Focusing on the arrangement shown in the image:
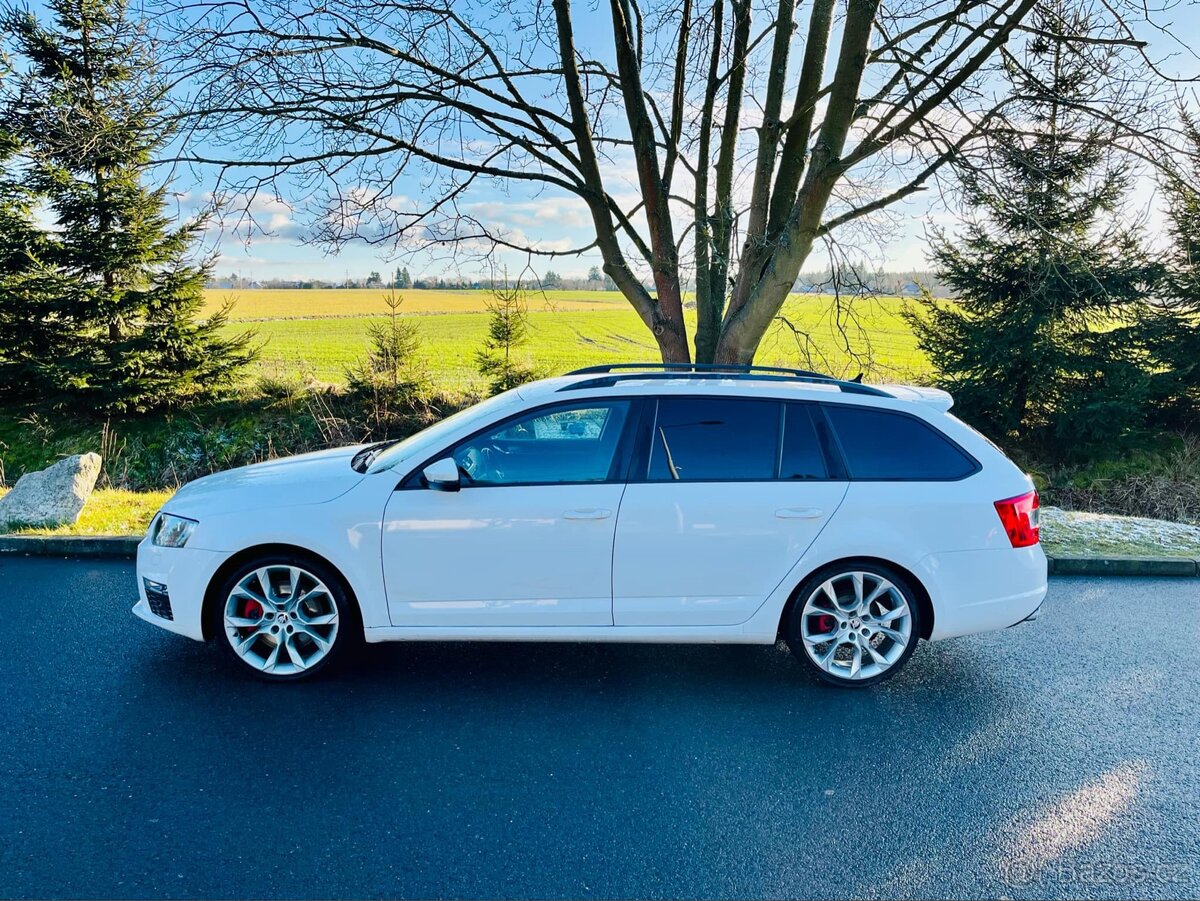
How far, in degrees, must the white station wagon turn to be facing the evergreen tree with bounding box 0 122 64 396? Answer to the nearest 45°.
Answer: approximately 45° to its right

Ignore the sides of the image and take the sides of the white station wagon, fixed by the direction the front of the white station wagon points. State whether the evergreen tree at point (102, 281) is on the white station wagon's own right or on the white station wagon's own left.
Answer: on the white station wagon's own right

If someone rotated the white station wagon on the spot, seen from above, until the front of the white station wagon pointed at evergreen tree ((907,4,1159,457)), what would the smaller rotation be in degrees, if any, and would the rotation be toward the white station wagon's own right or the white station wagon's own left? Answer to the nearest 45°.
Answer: approximately 135° to the white station wagon's own right

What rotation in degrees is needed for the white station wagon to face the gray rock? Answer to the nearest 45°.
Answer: approximately 45° to its right

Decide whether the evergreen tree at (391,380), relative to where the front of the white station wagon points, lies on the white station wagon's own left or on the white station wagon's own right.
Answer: on the white station wagon's own right

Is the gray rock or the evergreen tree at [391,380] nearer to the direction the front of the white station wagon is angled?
the gray rock

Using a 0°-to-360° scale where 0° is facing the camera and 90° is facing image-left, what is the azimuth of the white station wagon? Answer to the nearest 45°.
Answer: approximately 90°

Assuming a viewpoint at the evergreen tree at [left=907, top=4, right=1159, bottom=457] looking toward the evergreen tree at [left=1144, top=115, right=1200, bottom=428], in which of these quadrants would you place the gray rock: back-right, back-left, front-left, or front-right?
back-right

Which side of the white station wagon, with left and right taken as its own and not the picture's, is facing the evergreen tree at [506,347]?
right
